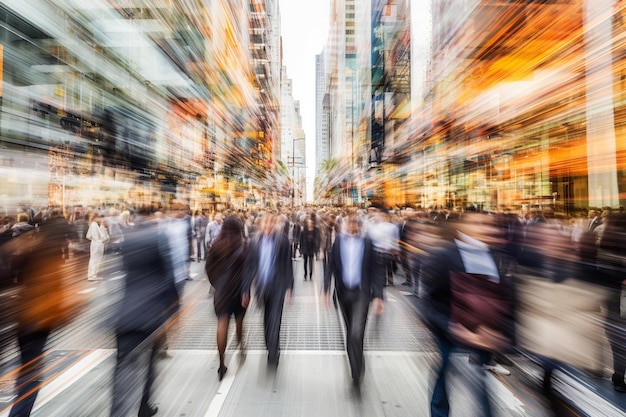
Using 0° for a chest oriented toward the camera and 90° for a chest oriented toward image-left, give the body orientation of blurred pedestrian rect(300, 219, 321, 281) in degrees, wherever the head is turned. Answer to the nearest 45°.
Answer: approximately 0°

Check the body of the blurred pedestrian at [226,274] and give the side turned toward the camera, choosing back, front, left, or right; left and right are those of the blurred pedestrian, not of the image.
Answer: back

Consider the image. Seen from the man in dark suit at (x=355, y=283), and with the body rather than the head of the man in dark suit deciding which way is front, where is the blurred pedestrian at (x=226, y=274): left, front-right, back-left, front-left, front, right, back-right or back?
right

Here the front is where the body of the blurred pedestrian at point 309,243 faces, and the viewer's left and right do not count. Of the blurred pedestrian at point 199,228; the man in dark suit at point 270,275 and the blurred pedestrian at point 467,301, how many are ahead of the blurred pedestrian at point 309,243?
2

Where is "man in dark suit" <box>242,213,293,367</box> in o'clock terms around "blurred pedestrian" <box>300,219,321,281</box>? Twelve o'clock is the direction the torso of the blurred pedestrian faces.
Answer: The man in dark suit is roughly at 12 o'clock from the blurred pedestrian.

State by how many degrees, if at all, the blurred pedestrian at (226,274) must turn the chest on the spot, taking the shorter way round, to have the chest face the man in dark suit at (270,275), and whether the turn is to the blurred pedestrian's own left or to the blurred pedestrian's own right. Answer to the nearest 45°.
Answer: approximately 45° to the blurred pedestrian's own right

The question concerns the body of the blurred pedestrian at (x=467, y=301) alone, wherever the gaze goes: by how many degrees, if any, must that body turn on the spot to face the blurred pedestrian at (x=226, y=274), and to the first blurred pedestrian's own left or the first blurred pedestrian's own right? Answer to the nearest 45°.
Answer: approximately 135° to the first blurred pedestrian's own right

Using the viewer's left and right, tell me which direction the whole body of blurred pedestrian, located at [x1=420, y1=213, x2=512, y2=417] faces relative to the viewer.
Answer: facing the viewer and to the right of the viewer

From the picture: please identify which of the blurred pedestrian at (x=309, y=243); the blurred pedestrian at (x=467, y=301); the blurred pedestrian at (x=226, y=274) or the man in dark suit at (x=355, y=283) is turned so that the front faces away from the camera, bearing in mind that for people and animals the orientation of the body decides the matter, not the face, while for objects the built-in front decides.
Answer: the blurred pedestrian at (x=226, y=274)
